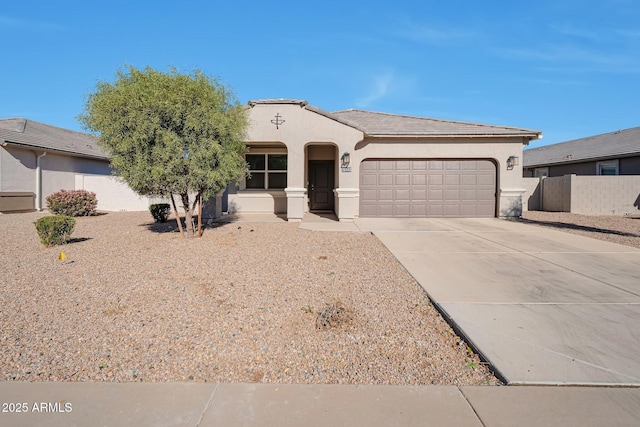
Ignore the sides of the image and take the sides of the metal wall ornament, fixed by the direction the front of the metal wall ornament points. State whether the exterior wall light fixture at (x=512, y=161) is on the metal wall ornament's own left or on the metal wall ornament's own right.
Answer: on the metal wall ornament's own left

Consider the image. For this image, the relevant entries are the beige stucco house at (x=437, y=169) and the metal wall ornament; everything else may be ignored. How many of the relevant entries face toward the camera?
2

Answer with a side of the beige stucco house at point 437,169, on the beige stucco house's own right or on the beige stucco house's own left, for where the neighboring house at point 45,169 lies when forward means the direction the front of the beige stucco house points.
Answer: on the beige stucco house's own right

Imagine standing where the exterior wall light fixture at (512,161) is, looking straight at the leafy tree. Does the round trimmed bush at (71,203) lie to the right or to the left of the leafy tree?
right

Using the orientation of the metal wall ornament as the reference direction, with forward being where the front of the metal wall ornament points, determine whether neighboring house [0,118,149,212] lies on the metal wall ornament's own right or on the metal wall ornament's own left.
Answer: on the metal wall ornament's own right

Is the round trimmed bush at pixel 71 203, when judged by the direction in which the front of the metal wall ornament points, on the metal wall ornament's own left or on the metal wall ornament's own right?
on the metal wall ornament's own right

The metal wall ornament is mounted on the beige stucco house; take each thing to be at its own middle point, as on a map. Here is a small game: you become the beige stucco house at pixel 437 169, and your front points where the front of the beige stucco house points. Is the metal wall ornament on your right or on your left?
on your right

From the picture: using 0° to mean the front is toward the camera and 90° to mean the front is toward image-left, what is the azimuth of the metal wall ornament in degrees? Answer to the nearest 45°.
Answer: approximately 0°

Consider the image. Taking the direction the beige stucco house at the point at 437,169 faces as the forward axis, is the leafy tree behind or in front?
in front

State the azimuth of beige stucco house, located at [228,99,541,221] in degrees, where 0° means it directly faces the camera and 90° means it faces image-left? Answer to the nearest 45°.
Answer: approximately 0°
